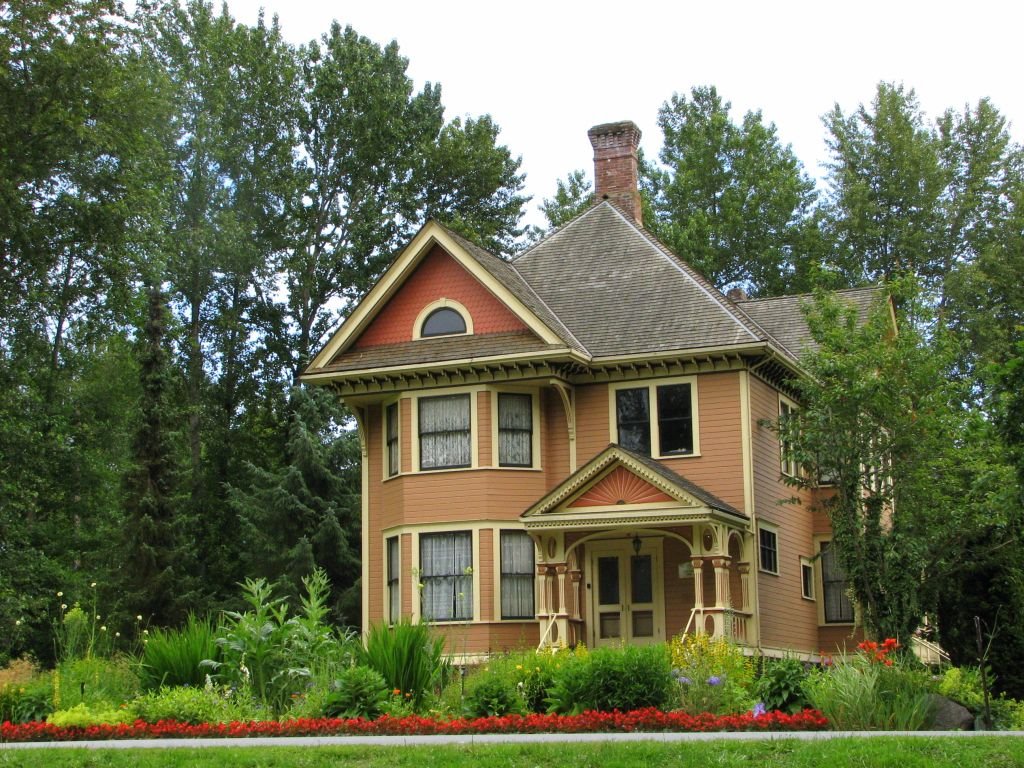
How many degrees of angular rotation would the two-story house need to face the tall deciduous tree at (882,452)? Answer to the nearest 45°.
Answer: approximately 90° to its left

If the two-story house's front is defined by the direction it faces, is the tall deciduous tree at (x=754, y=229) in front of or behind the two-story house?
behind

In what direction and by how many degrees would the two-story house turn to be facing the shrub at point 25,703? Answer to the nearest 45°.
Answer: approximately 45° to its right

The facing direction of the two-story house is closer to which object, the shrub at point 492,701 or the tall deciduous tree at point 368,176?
the shrub

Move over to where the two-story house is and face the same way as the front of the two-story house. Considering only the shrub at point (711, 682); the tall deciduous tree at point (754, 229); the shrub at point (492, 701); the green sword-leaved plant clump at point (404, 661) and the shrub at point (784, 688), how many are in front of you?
4

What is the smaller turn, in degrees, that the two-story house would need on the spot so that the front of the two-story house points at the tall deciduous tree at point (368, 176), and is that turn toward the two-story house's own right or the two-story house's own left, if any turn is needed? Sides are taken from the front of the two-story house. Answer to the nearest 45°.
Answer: approximately 180°

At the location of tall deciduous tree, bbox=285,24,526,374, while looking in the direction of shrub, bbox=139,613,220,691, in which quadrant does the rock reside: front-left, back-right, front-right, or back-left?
front-left

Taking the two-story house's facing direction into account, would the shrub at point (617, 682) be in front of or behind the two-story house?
in front

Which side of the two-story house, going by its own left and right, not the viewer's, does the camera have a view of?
front

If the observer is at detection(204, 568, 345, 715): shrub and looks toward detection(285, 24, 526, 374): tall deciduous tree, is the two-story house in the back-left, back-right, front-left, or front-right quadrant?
front-right

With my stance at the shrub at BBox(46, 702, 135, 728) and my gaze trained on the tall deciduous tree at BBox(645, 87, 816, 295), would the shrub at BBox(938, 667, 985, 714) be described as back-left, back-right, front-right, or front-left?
front-right

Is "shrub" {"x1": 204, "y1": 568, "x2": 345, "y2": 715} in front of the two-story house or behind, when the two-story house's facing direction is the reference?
in front

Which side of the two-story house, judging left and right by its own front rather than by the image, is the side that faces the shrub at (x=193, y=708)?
front

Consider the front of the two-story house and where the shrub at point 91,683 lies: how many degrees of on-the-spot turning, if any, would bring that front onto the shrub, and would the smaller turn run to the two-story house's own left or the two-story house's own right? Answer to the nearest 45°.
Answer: approximately 45° to the two-story house's own right

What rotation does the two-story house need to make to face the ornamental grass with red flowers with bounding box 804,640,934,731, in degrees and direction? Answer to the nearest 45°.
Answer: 0° — it already faces it

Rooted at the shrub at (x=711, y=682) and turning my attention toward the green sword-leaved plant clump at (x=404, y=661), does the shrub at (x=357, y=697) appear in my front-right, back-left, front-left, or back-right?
front-left

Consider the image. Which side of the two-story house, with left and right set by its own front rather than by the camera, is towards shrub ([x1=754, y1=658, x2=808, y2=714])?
front
